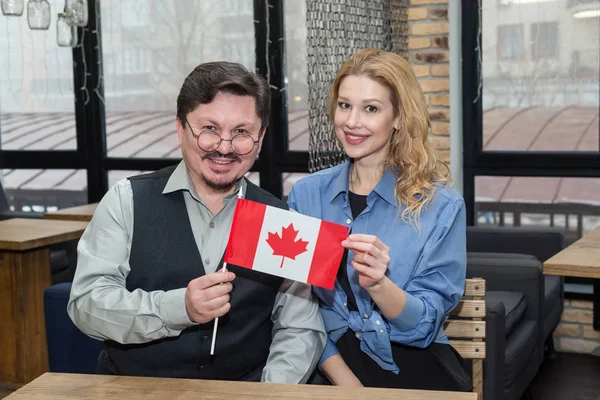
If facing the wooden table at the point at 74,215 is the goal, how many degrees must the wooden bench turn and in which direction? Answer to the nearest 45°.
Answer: approximately 135° to its right

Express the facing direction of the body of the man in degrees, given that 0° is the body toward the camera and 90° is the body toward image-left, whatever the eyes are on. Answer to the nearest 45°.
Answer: approximately 0°

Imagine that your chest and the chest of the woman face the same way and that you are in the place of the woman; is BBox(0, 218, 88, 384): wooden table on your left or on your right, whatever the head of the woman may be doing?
on your right

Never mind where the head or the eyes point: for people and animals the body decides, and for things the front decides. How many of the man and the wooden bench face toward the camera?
2

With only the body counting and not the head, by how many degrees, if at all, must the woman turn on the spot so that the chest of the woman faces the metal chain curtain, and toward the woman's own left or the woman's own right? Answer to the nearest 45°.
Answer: approximately 135° to the woman's own right
